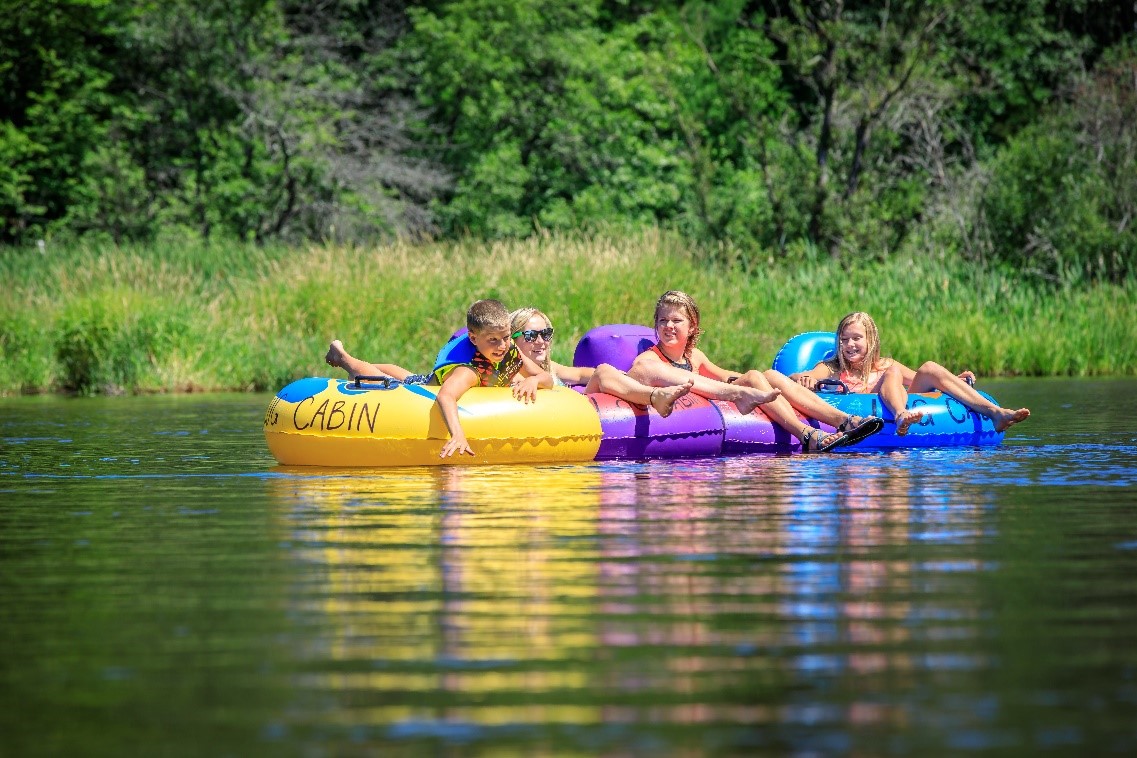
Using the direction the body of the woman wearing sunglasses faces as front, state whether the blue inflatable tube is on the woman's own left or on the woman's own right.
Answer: on the woman's own left

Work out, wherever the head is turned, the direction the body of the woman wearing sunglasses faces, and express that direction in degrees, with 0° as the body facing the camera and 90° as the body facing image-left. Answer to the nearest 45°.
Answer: approximately 315°
